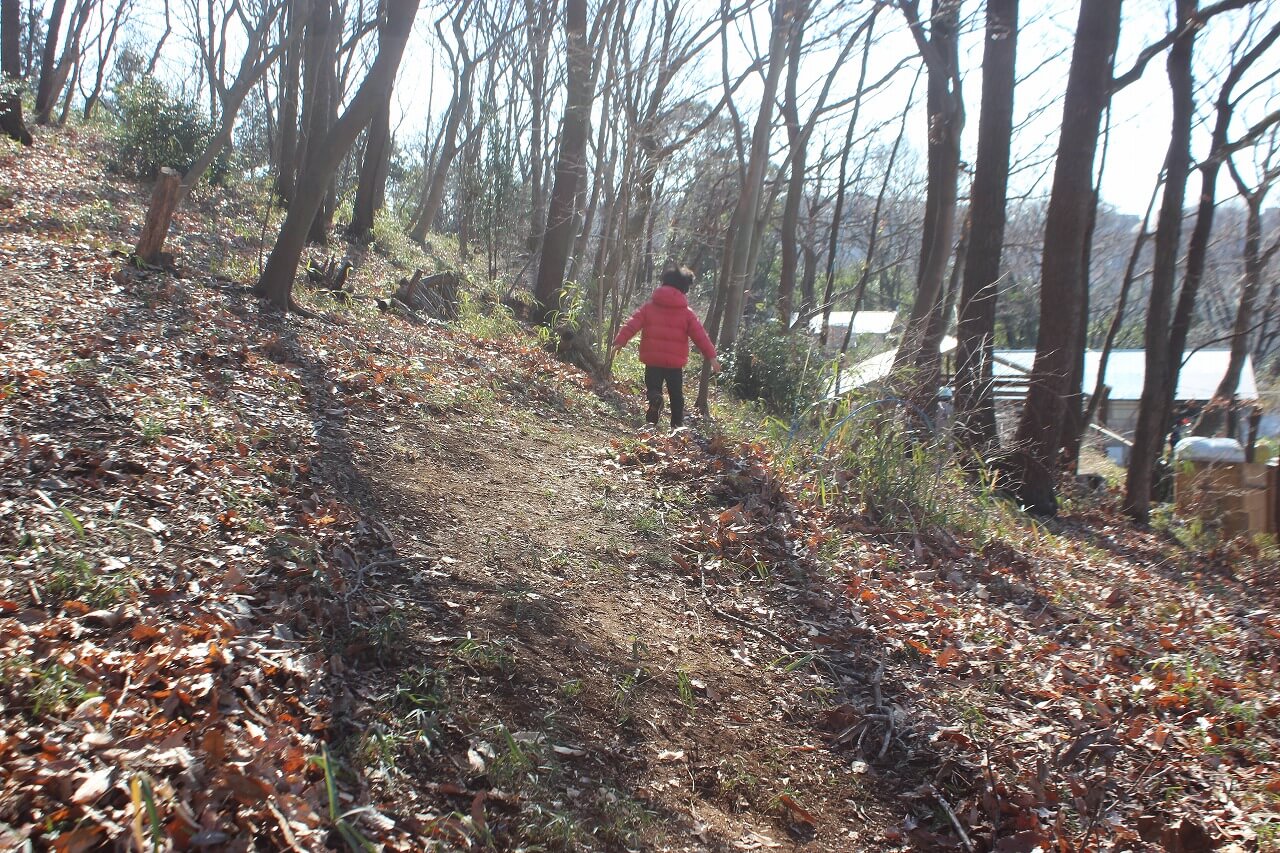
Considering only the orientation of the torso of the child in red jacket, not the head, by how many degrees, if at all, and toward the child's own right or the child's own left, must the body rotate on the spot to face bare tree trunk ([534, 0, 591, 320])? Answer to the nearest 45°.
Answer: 0° — they already face it

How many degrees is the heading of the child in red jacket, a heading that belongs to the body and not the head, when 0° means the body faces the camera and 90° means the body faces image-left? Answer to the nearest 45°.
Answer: approximately 180°

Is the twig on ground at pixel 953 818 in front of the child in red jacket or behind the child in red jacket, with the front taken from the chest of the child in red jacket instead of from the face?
behind

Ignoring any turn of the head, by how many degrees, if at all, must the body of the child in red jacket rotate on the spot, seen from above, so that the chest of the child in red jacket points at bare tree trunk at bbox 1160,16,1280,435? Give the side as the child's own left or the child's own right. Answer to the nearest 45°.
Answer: approximately 45° to the child's own right

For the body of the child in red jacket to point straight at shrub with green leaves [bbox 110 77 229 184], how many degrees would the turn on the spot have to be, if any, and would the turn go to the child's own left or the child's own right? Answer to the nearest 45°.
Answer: approximately 45° to the child's own left

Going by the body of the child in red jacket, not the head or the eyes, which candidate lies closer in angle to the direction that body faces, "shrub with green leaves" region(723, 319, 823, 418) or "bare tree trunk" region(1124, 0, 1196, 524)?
the shrub with green leaves

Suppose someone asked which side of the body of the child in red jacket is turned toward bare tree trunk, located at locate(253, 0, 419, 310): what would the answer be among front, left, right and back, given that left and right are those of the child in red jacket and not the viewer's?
left

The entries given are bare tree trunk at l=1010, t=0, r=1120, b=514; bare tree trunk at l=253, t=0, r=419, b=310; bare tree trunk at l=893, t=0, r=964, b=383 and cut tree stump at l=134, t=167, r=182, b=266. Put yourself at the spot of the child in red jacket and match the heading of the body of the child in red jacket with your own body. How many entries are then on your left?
2

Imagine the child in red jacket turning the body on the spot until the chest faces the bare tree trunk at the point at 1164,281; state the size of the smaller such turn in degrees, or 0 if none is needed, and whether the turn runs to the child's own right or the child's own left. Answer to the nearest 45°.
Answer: approximately 45° to the child's own right
